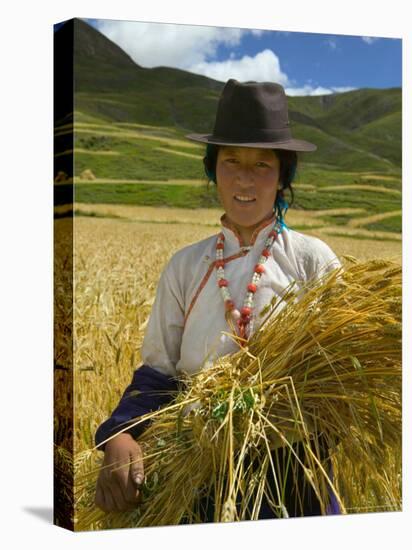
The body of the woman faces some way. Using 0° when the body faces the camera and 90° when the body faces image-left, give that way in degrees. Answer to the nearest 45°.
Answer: approximately 0°
